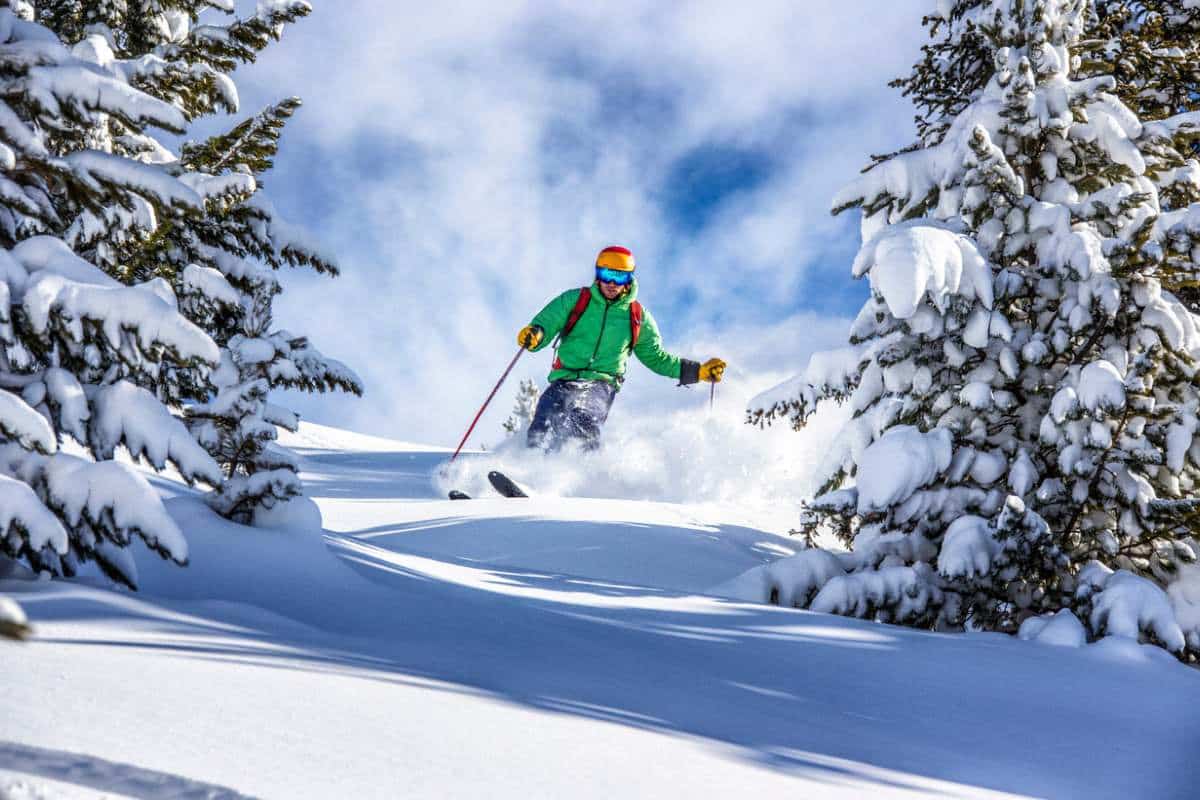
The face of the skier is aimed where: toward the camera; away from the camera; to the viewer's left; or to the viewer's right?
toward the camera

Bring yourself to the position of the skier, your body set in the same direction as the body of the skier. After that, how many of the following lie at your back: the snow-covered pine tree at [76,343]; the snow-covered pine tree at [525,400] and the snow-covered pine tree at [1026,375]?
1

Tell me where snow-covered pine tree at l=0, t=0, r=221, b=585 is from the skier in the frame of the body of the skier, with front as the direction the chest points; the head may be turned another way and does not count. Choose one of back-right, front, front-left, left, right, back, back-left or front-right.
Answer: front

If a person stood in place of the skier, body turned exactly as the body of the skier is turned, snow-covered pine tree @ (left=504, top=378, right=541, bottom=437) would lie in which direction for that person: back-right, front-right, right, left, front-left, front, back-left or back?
back

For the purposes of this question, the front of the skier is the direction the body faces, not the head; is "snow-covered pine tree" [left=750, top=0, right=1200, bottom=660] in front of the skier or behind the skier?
in front

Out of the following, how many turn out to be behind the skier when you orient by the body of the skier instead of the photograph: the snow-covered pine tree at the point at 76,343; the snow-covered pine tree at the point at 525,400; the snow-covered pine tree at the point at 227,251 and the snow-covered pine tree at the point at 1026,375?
1

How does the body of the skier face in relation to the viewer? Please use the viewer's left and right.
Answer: facing the viewer
